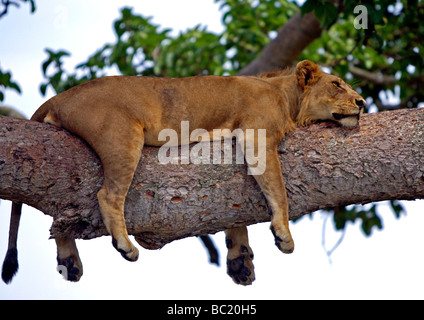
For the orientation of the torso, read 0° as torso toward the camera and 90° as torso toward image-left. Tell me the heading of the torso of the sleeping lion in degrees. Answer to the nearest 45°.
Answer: approximately 270°
